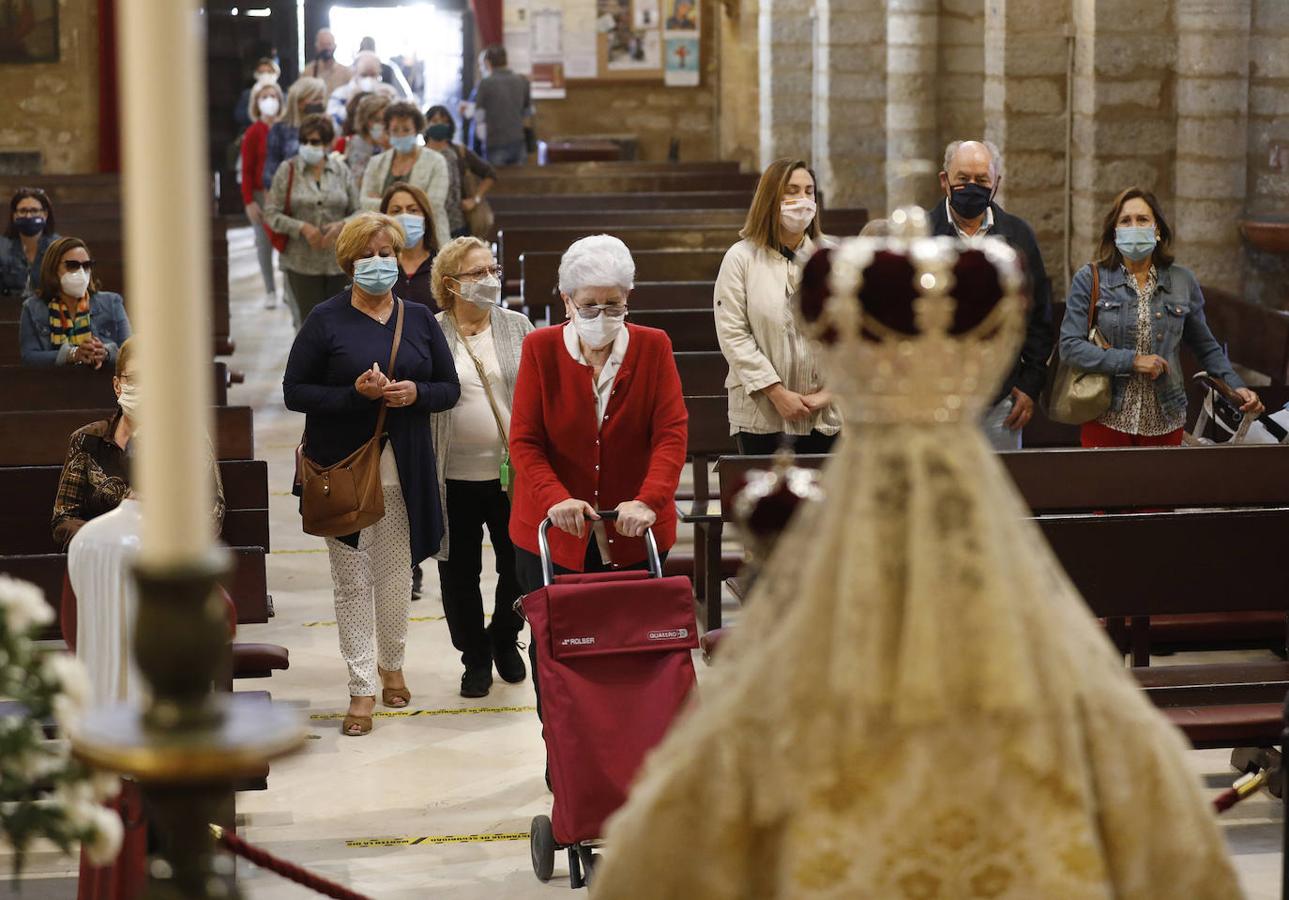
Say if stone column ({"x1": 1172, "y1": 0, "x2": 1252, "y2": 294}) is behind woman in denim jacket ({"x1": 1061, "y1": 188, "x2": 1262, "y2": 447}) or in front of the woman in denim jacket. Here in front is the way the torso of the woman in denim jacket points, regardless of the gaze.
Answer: behind

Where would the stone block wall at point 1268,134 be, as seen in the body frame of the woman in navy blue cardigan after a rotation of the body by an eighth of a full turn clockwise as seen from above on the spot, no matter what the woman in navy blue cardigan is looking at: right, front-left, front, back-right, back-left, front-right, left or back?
back

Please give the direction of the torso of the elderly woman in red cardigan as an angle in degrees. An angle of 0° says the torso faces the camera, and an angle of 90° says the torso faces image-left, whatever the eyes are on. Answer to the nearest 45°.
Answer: approximately 0°

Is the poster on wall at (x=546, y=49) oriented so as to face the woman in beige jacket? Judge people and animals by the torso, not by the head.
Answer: yes

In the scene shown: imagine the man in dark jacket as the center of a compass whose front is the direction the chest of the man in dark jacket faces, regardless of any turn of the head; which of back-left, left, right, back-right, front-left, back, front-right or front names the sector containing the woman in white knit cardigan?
back-right

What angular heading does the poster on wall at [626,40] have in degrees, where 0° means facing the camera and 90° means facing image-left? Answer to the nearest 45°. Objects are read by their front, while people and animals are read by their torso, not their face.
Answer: approximately 0°
